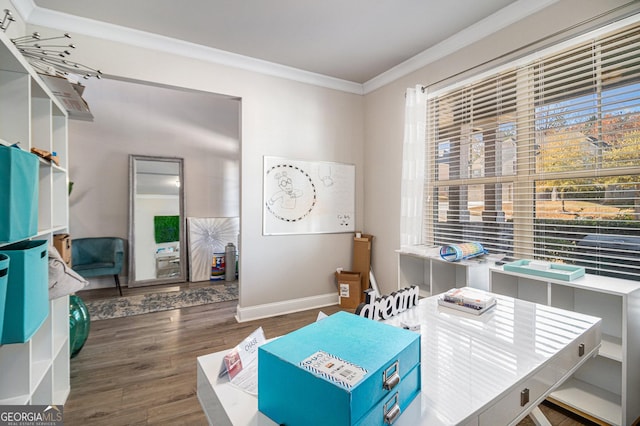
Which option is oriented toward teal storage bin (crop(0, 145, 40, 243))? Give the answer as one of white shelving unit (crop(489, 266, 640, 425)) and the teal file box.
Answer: the white shelving unit

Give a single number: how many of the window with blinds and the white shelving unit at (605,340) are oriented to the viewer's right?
0

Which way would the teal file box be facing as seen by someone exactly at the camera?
facing the viewer and to the right of the viewer

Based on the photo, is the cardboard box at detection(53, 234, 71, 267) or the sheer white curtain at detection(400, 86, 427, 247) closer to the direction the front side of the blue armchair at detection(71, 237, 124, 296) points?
the cardboard box

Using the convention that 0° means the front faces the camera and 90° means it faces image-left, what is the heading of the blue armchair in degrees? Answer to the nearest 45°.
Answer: approximately 0°

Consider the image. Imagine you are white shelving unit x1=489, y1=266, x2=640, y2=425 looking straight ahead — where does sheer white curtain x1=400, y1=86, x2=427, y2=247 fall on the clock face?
The sheer white curtain is roughly at 2 o'clock from the white shelving unit.

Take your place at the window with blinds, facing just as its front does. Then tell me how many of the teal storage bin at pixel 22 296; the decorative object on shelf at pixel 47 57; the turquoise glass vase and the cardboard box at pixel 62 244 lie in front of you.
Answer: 4

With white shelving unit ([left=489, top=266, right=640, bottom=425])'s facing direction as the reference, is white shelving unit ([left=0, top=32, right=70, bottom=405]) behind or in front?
in front

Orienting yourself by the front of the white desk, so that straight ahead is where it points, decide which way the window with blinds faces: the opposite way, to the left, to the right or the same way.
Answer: to the right

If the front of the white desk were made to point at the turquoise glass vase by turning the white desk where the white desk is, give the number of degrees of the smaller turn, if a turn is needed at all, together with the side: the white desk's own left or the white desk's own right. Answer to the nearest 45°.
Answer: approximately 135° to the white desk's own right

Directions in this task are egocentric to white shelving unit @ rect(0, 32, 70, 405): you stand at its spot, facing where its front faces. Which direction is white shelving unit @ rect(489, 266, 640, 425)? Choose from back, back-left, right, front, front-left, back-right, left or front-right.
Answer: front-right

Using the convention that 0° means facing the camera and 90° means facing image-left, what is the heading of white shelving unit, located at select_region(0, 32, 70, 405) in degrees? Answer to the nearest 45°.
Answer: approximately 270°

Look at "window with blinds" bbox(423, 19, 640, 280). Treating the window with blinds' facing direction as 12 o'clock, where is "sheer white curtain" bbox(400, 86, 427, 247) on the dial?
The sheer white curtain is roughly at 2 o'clock from the window with blinds.
